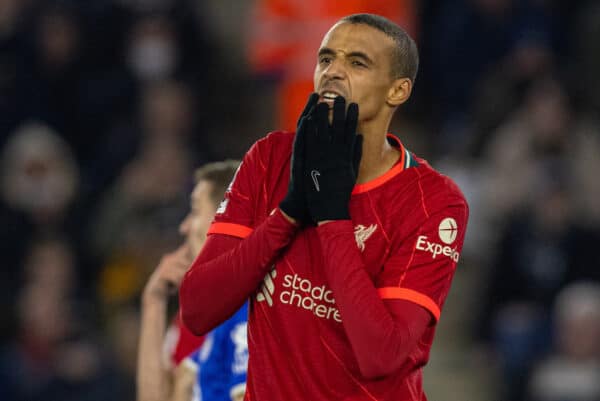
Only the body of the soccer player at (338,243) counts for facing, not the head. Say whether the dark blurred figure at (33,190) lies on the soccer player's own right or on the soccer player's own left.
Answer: on the soccer player's own right

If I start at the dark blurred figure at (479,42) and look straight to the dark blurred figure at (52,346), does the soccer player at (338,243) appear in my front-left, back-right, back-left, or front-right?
front-left

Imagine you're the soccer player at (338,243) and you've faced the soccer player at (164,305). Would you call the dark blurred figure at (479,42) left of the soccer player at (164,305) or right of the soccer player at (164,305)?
right

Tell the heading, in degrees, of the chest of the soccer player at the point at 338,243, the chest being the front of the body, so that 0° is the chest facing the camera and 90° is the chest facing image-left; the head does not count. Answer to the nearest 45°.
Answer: approximately 45°

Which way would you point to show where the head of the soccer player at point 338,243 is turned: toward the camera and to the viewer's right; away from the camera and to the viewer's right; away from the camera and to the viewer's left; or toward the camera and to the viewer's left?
toward the camera and to the viewer's left

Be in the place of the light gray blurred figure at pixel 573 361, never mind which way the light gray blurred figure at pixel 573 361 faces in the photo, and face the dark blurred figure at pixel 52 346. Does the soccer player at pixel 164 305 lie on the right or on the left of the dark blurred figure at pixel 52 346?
left

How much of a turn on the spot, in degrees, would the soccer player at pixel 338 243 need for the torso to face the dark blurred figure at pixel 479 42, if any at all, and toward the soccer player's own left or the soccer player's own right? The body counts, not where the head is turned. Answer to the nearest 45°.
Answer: approximately 135° to the soccer player's own right

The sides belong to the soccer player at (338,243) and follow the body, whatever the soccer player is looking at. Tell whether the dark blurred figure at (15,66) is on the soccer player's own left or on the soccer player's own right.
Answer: on the soccer player's own right
